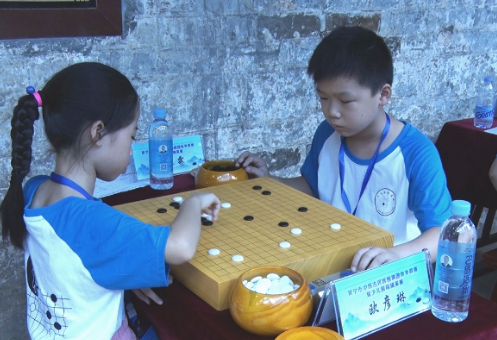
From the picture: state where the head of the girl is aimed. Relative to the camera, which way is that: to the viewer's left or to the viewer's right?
to the viewer's right

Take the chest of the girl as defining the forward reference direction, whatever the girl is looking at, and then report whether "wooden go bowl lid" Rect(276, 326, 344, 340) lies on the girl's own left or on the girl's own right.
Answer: on the girl's own right

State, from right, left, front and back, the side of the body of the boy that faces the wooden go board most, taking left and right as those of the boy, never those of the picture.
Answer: front

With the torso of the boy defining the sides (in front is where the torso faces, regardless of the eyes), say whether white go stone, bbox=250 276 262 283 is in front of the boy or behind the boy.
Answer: in front

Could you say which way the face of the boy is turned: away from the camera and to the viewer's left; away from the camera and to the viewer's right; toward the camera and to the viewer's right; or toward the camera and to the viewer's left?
toward the camera and to the viewer's left

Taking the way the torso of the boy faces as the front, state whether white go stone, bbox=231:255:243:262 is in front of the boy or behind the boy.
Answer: in front

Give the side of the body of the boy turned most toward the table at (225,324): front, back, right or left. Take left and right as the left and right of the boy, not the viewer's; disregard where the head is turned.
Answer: front

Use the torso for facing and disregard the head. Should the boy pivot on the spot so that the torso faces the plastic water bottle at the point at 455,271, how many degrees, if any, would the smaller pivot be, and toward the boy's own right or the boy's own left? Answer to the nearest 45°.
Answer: approximately 45° to the boy's own left

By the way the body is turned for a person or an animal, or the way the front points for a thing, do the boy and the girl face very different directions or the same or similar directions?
very different directions

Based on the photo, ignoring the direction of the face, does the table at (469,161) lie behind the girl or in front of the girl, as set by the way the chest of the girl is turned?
in front

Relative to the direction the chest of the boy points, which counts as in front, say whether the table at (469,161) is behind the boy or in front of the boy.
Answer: behind

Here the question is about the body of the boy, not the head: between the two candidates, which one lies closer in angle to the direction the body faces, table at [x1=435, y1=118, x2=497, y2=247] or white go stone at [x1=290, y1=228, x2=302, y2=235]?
the white go stone
